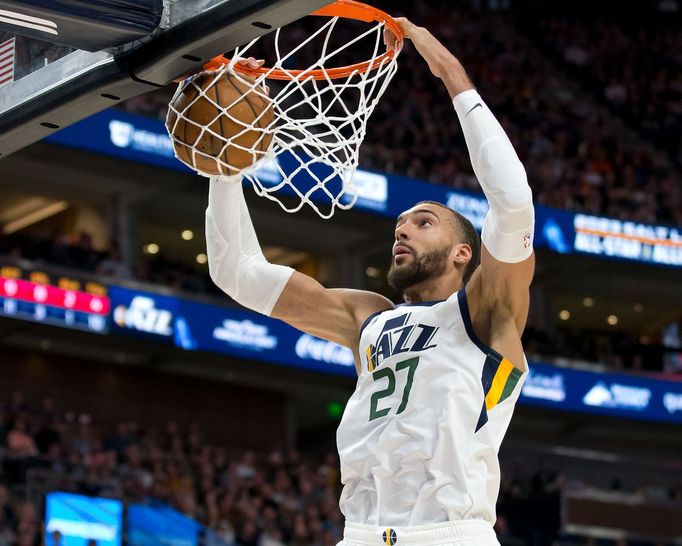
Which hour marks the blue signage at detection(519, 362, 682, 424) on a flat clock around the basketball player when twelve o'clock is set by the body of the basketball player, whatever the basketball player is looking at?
The blue signage is roughly at 5 o'clock from the basketball player.

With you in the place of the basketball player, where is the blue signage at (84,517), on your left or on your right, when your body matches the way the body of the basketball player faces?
on your right

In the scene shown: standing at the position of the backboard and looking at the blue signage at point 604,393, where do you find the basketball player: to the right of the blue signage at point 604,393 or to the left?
right

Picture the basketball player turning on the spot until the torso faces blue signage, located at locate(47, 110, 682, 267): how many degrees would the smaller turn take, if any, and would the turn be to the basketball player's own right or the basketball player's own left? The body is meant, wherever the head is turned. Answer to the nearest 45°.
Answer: approximately 135° to the basketball player's own right

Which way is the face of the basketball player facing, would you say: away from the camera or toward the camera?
toward the camera

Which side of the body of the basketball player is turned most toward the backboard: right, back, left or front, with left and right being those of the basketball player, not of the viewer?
front

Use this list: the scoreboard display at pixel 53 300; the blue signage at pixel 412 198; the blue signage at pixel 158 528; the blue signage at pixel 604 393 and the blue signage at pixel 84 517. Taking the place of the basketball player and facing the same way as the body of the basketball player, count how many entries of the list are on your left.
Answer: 0

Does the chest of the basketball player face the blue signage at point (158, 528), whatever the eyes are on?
no

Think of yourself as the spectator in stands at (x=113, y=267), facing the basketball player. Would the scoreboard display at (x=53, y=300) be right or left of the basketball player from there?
right

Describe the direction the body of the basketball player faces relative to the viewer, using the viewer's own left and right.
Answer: facing the viewer and to the left of the viewer

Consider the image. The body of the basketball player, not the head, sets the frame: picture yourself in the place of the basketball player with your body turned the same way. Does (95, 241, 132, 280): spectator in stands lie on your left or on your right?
on your right

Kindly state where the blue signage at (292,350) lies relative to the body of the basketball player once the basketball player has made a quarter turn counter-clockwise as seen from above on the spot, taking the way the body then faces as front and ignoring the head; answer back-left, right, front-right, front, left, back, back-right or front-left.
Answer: back-left
